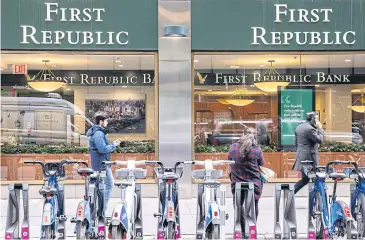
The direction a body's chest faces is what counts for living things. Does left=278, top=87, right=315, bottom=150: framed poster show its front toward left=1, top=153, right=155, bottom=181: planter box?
no

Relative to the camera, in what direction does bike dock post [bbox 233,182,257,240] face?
facing the viewer

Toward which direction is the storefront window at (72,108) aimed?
toward the camera

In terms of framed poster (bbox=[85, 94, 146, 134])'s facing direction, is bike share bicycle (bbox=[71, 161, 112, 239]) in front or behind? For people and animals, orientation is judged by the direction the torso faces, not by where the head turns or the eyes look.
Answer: in front

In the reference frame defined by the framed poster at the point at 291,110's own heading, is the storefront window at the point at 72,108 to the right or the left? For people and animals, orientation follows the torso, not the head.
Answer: on its right

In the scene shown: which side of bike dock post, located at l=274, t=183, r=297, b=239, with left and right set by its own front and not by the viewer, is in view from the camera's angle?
front

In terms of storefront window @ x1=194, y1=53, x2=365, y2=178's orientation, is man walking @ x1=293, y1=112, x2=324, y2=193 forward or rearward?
forward

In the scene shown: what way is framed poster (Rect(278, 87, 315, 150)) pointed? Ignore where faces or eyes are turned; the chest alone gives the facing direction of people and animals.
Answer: toward the camera

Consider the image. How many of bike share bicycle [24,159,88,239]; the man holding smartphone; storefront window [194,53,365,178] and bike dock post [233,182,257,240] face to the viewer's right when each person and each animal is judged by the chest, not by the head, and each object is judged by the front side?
1

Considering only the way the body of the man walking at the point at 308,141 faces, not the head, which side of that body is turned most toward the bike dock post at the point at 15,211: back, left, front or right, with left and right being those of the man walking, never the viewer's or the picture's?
back

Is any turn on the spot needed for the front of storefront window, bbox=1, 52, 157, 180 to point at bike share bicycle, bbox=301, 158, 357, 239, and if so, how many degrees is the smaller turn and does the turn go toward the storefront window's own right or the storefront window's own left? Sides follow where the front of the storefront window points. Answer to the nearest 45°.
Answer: approximately 45° to the storefront window's own left

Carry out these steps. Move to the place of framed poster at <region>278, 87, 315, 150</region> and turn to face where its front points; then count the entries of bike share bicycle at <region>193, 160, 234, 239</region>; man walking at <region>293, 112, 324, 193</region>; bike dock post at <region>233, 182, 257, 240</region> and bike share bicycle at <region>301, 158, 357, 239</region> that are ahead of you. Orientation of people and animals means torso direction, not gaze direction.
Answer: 4
